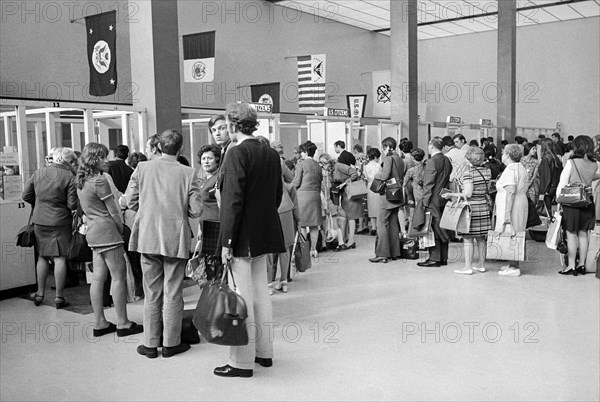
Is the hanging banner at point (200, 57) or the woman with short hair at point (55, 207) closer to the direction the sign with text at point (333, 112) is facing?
the woman with short hair

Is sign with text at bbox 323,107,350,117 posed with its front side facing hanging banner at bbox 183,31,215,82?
no

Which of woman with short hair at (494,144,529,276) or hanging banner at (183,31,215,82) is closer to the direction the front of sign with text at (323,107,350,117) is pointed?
the woman with short hair

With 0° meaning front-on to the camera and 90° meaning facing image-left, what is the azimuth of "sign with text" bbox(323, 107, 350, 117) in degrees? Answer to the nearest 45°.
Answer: approximately 315°

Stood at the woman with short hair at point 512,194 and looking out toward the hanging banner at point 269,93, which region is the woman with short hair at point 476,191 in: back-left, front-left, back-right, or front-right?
front-left

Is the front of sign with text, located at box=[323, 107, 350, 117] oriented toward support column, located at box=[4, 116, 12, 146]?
no

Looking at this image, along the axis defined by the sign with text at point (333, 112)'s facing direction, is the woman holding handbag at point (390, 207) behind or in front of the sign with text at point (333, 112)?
in front

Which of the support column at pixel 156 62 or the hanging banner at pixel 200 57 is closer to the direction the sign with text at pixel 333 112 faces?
the support column

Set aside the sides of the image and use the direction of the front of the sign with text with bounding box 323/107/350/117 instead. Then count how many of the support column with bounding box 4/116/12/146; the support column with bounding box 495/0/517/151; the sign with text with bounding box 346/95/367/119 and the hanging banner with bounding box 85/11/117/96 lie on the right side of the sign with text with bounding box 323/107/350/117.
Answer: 2

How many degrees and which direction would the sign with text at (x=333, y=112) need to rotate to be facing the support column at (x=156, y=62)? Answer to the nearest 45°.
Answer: approximately 90° to its right

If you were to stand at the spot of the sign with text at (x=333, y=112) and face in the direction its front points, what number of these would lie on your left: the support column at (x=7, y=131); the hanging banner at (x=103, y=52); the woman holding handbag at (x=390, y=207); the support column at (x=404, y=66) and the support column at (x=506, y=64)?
2

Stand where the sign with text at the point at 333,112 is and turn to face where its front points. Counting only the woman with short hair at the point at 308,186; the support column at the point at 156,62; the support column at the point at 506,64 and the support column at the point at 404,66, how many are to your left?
2

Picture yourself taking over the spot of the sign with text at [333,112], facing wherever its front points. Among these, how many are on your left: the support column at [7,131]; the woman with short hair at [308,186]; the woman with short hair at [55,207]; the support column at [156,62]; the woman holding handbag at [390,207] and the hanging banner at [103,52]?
0

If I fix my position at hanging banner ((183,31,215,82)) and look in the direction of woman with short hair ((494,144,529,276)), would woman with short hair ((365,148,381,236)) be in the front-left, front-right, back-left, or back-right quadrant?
front-left

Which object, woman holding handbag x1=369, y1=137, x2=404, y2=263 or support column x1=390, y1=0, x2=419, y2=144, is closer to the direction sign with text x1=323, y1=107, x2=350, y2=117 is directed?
the woman holding handbag

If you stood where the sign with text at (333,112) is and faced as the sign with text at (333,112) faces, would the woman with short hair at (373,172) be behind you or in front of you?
in front

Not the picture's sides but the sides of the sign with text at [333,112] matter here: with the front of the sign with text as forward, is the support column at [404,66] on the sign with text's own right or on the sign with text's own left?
on the sign with text's own left

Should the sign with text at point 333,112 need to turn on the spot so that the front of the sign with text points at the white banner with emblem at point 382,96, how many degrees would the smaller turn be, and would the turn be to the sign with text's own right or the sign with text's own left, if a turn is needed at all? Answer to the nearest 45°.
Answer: approximately 135° to the sign with text's own left

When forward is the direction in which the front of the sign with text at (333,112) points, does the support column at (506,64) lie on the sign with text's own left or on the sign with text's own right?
on the sign with text's own left

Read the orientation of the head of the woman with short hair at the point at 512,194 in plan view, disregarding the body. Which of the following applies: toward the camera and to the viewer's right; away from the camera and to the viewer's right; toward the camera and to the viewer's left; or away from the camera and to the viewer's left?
away from the camera and to the viewer's left
